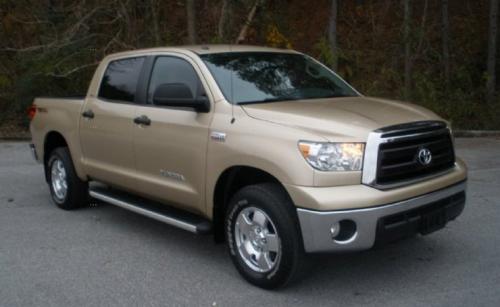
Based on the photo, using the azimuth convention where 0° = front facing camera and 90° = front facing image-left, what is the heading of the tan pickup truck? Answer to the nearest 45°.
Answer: approximately 315°
